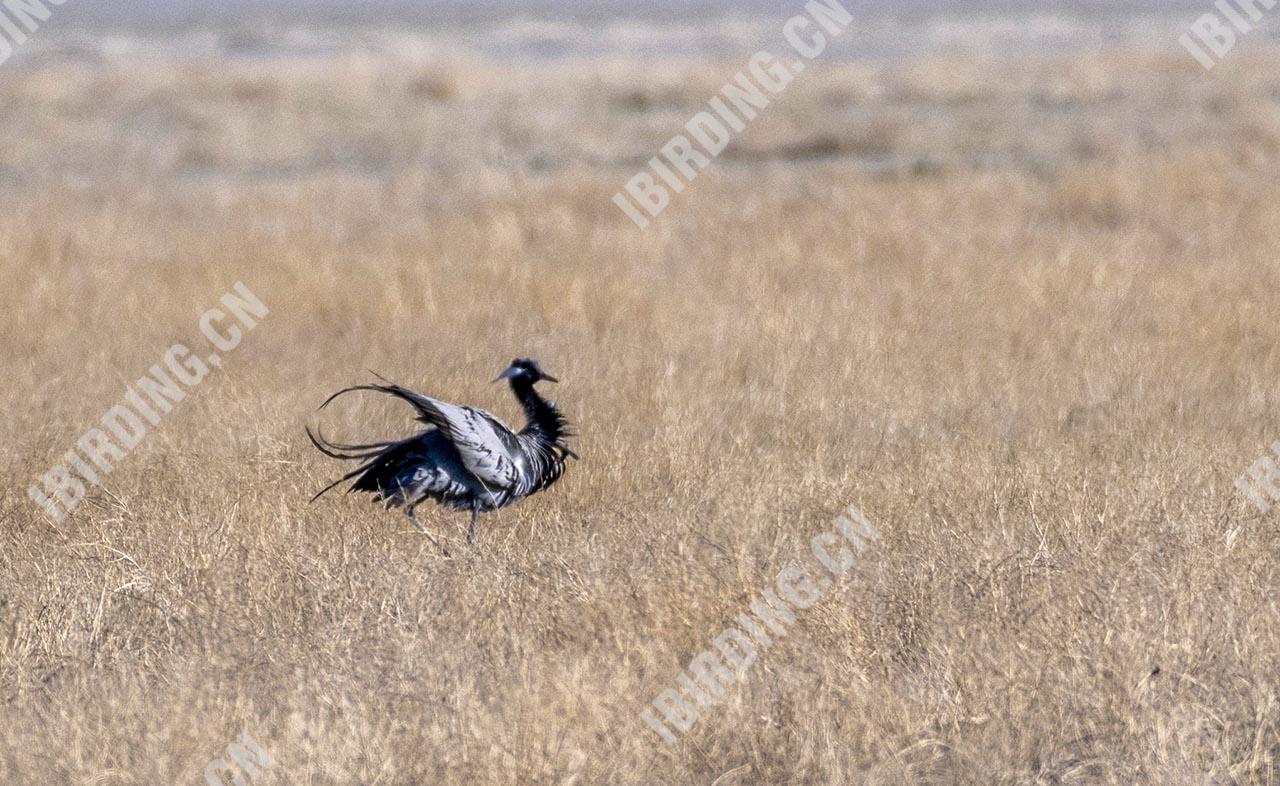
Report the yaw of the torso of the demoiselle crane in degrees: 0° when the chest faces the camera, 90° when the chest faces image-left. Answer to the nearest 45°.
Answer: approximately 270°
